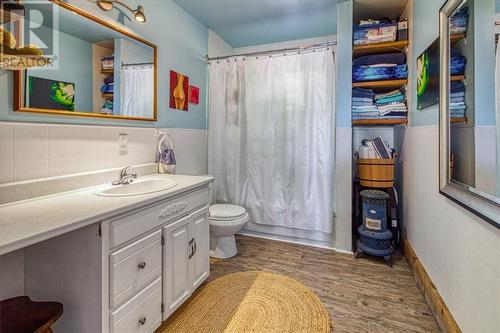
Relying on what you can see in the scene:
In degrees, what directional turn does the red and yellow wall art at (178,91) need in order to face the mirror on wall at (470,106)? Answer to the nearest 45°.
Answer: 0° — it already faces it

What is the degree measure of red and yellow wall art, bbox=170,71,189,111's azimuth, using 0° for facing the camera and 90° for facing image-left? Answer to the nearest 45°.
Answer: approximately 315°

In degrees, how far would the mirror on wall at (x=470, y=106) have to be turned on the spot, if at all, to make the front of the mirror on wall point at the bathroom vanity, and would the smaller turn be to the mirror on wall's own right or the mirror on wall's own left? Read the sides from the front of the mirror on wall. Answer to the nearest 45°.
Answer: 0° — it already faces it

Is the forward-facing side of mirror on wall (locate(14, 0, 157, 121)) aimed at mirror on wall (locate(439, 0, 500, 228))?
yes

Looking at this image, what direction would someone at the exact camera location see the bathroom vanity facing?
facing the viewer and to the right of the viewer

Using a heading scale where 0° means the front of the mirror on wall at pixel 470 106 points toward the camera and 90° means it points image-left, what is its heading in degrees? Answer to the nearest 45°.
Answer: approximately 45°
